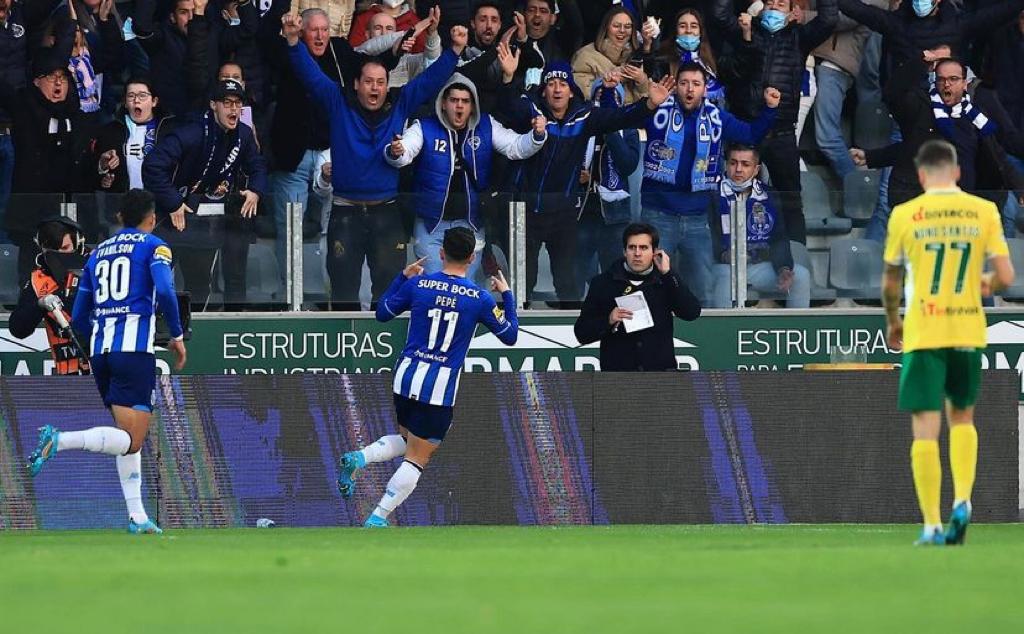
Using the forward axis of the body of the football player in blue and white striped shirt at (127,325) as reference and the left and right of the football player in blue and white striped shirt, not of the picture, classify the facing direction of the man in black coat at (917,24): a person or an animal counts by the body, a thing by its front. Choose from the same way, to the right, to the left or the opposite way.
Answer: the opposite way

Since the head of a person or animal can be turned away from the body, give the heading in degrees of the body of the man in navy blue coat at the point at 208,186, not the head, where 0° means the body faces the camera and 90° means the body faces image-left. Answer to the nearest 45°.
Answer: approximately 315°

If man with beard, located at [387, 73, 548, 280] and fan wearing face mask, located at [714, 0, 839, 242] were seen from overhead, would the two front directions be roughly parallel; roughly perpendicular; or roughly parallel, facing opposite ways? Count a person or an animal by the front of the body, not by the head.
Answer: roughly parallel

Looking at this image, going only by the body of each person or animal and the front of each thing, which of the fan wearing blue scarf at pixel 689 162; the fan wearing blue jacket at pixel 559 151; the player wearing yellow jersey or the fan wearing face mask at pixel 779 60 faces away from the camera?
the player wearing yellow jersey

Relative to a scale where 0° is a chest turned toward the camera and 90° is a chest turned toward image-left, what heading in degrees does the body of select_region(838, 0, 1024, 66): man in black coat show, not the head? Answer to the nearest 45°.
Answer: approximately 0°

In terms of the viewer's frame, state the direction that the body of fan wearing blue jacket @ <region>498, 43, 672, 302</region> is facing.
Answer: toward the camera

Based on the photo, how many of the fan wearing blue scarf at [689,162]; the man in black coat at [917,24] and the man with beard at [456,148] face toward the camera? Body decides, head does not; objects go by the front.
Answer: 3

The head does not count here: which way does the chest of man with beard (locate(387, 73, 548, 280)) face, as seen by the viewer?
toward the camera

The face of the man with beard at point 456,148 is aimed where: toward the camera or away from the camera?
toward the camera

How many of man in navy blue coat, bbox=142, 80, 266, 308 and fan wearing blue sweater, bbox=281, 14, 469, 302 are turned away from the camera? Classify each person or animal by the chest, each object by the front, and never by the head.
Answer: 0

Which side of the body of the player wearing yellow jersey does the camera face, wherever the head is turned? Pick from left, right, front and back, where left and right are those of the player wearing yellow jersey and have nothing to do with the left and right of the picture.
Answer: back

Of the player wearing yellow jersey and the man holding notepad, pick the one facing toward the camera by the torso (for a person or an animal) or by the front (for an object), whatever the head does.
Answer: the man holding notepad

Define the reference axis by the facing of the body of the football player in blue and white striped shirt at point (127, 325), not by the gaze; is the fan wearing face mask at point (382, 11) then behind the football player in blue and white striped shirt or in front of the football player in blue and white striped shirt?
in front

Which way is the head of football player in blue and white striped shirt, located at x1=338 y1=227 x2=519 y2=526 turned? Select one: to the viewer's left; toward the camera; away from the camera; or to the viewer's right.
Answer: away from the camera

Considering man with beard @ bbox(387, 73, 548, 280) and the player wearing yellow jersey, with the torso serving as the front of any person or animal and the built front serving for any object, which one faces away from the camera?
the player wearing yellow jersey
